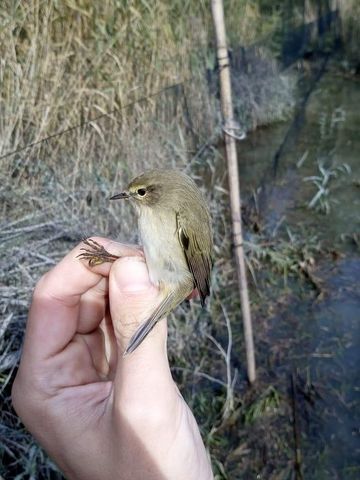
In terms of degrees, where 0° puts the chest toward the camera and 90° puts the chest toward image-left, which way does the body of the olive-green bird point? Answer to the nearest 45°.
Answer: approximately 90°
